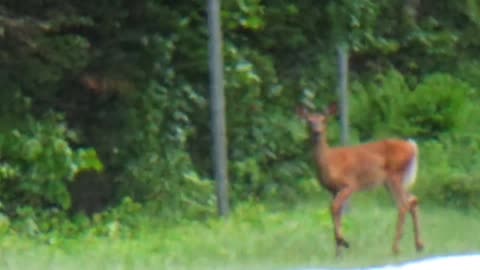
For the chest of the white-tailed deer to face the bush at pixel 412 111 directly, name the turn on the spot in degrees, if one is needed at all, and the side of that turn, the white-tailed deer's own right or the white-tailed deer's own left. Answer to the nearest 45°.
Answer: approximately 90° to the white-tailed deer's own right

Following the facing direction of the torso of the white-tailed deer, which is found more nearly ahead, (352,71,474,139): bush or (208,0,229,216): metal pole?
the metal pole

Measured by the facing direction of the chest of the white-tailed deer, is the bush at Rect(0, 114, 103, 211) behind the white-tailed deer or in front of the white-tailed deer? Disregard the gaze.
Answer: in front

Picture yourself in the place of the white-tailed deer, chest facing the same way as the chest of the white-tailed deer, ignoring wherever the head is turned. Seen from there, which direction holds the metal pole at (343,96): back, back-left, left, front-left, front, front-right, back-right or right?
right

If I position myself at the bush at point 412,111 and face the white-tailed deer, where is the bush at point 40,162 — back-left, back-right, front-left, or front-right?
front-right

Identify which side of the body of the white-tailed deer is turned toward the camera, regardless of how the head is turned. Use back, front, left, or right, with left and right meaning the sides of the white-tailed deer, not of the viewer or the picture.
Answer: left

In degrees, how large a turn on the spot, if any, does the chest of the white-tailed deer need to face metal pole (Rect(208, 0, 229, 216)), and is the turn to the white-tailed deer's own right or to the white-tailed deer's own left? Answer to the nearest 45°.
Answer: approximately 45° to the white-tailed deer's own right
